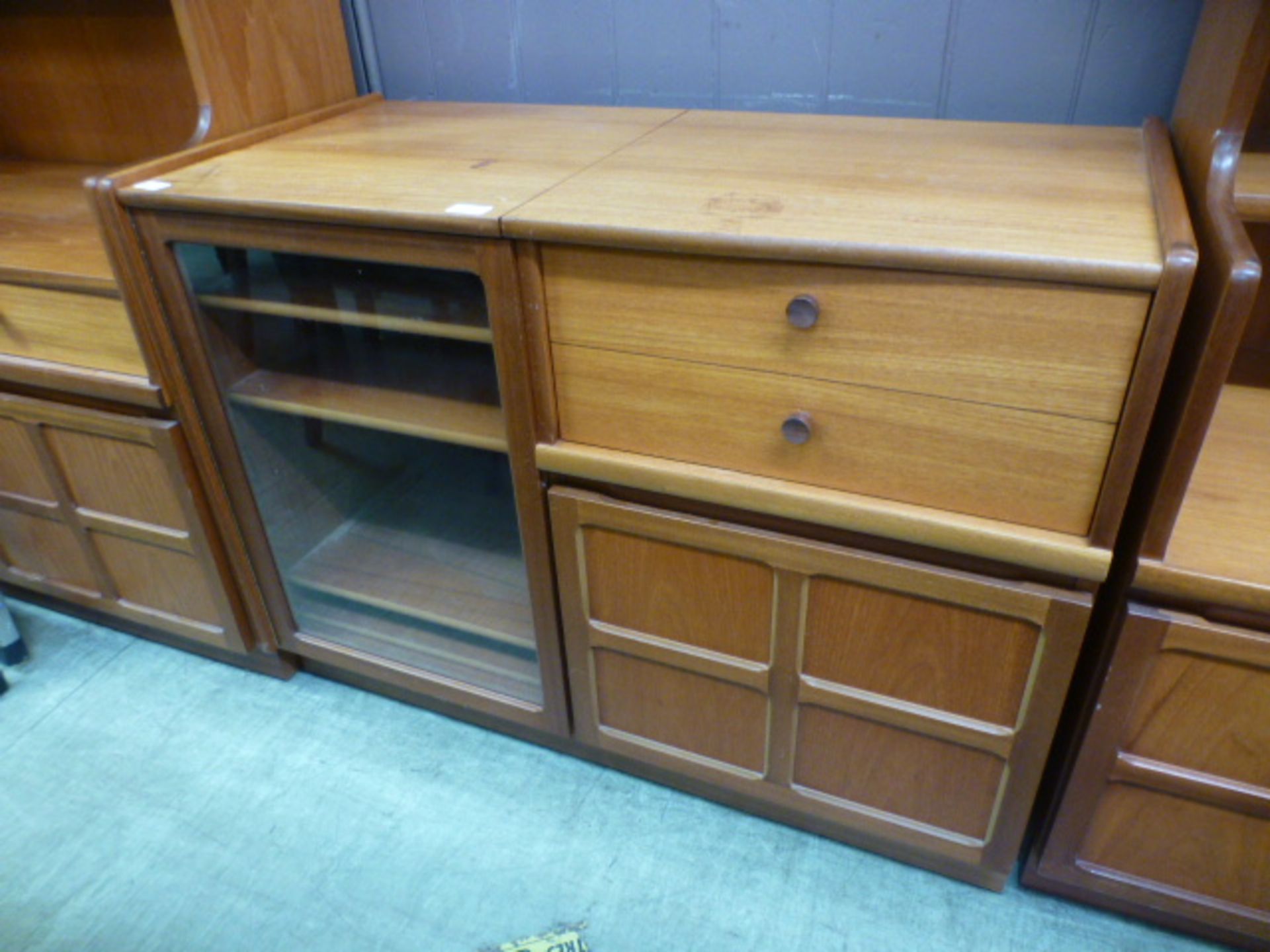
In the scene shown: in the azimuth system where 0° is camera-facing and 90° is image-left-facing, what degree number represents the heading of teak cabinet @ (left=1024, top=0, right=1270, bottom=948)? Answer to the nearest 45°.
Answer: approximately 0°

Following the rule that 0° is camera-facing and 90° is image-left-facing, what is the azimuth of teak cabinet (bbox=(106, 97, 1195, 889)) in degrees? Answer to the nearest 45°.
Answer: approximately 45°

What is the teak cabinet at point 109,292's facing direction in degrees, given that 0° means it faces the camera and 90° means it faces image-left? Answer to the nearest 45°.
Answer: approximately 45°
